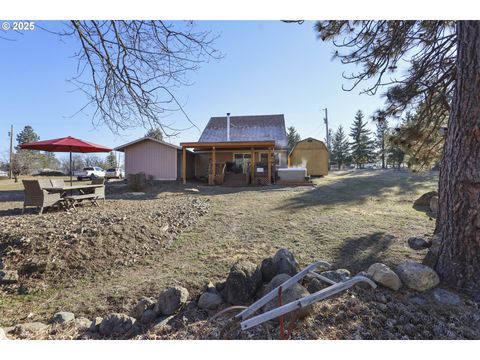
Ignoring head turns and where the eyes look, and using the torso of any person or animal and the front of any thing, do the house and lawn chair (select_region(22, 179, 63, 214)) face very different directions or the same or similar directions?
very different directions

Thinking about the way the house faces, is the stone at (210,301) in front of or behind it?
in front

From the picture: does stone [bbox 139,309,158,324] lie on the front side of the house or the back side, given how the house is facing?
on the front side

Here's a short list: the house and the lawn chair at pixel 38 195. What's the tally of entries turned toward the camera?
1

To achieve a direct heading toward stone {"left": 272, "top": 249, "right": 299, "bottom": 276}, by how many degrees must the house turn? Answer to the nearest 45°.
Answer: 0° — it already faces it

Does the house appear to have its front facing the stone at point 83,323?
yes

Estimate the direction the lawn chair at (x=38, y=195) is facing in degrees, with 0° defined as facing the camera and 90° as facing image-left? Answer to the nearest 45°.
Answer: approximately 225°

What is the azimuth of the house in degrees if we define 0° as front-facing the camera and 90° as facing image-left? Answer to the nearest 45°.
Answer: approximately 0°
